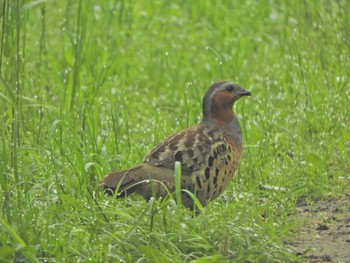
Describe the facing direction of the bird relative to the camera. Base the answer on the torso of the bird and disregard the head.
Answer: to the viewer's right
